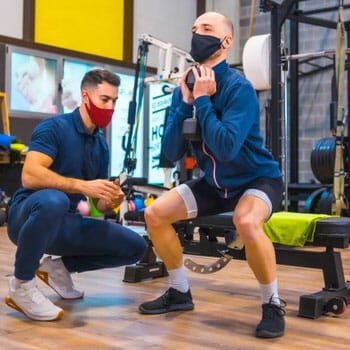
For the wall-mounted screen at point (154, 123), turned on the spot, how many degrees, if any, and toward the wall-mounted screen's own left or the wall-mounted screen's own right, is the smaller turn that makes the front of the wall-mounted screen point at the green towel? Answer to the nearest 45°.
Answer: approximately 45° to the wall-mounted screen's own right

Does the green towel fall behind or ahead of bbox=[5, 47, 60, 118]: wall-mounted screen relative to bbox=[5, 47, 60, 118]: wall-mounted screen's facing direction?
ahead

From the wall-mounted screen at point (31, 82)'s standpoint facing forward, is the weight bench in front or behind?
in front

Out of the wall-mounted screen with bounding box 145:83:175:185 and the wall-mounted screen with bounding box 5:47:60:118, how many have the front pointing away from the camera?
0

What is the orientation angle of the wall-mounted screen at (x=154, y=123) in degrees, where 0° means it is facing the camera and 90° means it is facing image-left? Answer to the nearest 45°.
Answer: approximately 315°

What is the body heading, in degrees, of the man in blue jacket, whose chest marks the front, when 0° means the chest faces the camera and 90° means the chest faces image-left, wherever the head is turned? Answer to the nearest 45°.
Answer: approximately 45°

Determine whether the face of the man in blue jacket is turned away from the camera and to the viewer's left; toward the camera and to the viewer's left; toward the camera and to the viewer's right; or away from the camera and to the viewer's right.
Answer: toward the camera and to the viewer's left

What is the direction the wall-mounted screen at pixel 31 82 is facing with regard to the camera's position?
facing the viewer and to the right of the viewer

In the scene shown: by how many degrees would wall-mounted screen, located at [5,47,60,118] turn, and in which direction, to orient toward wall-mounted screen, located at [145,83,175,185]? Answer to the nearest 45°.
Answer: approximately 90° to its left

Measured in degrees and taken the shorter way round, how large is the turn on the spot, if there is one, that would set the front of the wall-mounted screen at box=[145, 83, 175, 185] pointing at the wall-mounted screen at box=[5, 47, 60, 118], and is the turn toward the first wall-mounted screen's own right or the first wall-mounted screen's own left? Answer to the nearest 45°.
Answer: approximately 90° to the first wall-mounted screen's own right
